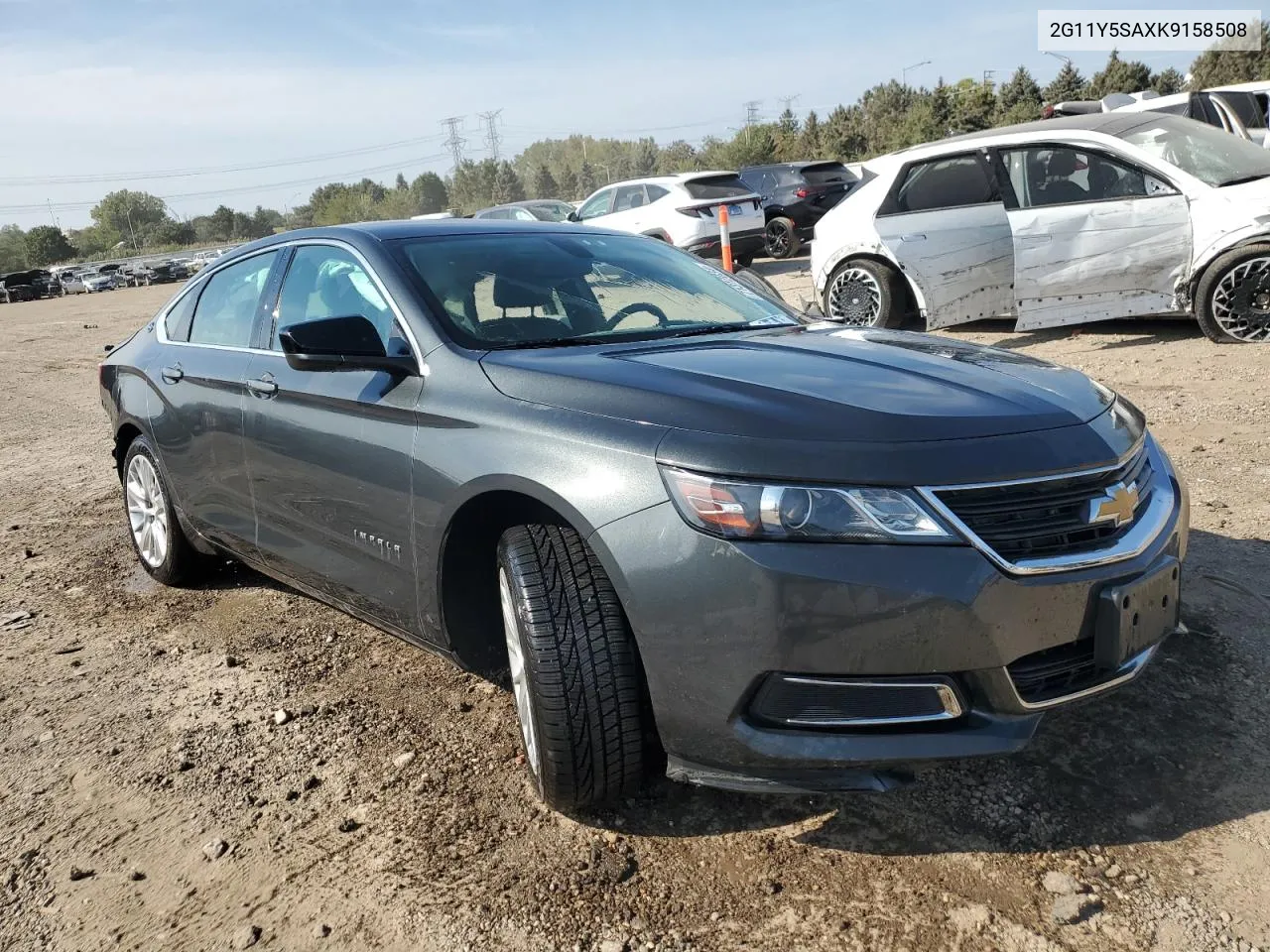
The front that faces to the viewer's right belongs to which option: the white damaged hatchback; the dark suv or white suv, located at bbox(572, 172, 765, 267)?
the white damaged hatchback

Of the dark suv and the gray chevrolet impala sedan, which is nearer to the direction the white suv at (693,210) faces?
the dark suv

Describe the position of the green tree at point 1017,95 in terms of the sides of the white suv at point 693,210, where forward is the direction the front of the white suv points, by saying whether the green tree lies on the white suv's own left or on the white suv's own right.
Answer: on the white suv's own right

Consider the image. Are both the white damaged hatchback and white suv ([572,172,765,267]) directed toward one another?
no

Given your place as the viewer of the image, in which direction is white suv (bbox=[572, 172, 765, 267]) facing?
facing away from the viewer and to the left of the viewer

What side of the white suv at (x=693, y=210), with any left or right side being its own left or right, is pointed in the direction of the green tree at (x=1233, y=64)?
right

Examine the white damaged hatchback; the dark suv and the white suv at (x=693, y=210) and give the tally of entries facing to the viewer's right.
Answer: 1

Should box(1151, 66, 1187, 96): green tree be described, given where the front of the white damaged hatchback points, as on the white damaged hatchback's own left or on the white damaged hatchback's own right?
on the white damaged hatchback's own left

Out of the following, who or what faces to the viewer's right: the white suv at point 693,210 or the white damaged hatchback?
the white damaged hatchback

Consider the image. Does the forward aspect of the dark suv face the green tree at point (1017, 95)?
no

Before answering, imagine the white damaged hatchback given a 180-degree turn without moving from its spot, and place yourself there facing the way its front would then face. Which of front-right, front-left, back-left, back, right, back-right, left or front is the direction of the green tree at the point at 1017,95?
right

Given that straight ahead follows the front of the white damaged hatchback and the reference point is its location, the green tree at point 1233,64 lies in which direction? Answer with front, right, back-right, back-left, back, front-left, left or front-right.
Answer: left

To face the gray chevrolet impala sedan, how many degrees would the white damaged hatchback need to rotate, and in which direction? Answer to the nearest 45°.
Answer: approximately 90° to its right

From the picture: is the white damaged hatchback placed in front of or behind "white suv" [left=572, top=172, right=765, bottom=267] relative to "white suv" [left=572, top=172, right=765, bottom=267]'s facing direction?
behind

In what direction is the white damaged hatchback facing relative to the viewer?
to the viewer's right

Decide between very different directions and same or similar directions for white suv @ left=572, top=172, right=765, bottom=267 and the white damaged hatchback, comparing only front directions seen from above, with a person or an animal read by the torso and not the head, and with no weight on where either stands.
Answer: very different directions

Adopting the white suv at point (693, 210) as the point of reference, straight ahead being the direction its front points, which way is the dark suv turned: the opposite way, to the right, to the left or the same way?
the same way

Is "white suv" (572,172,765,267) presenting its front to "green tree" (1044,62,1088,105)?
no

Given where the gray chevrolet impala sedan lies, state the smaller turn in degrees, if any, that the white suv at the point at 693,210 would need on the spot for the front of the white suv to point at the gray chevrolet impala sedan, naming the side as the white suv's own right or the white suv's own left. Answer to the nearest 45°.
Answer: approximately 135° to the white suv's own left

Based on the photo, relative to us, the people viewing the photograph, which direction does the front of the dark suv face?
facing away from the viewer and to the left of the viewer

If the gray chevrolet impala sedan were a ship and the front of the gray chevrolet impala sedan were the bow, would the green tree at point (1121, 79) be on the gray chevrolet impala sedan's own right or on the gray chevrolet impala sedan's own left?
on the gray chevrolet impala sedan's own left
